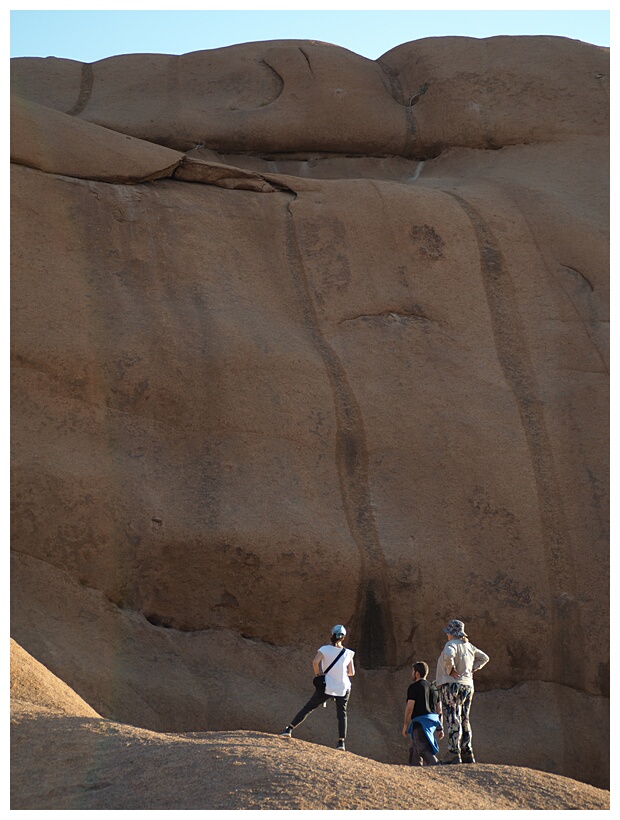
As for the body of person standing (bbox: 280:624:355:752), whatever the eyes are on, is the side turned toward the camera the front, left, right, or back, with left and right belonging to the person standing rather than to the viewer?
back

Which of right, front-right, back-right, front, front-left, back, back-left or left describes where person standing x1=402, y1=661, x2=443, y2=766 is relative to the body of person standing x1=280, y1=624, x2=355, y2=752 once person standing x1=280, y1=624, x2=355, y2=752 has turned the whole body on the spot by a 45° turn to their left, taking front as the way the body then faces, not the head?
back-right

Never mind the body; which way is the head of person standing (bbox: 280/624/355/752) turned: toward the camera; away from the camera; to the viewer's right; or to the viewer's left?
away from the camera

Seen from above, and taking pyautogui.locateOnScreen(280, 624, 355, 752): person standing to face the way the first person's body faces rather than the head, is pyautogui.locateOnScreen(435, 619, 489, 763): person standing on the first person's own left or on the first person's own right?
on the first person's own right
